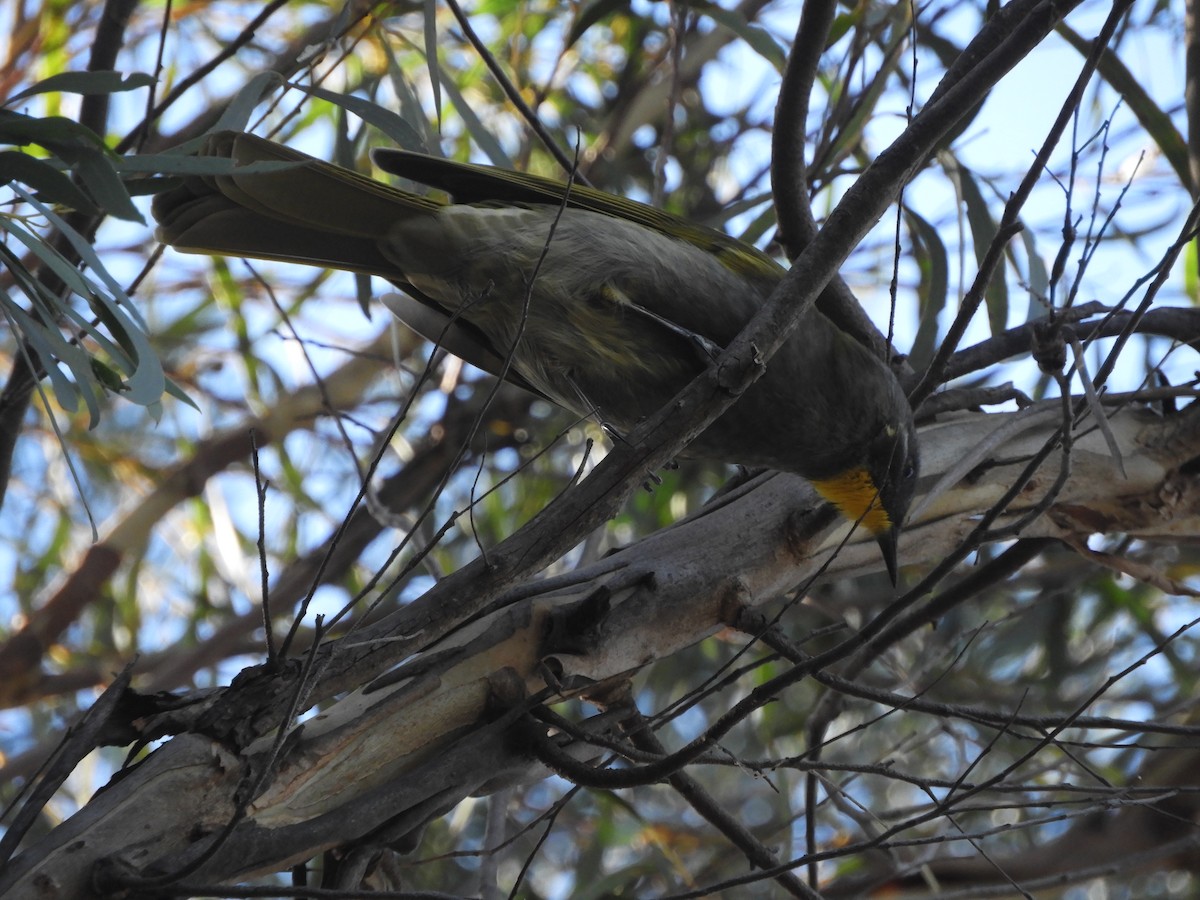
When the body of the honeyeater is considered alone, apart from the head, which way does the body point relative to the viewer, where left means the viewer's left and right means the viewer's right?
facing to the right of the viewer
